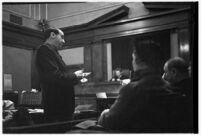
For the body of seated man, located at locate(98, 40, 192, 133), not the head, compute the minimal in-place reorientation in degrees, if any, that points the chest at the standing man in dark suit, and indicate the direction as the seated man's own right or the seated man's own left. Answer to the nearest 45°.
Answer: approximately 45° to the seated man's own left

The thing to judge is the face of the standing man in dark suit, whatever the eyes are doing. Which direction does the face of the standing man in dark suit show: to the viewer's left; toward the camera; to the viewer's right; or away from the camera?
to the viewer's right

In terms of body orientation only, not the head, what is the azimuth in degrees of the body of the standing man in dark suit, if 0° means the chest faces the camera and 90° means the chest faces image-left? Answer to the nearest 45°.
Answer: approximately 270°

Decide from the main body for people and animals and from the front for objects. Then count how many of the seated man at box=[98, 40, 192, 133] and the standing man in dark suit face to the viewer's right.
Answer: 1

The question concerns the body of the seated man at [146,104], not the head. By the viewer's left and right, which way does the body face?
facing away from the viewer and to the left of the viewer

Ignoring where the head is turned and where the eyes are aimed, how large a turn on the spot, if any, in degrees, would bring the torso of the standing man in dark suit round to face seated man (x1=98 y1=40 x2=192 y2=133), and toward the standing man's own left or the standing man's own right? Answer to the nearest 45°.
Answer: approximately 45° to the standing man's own right
